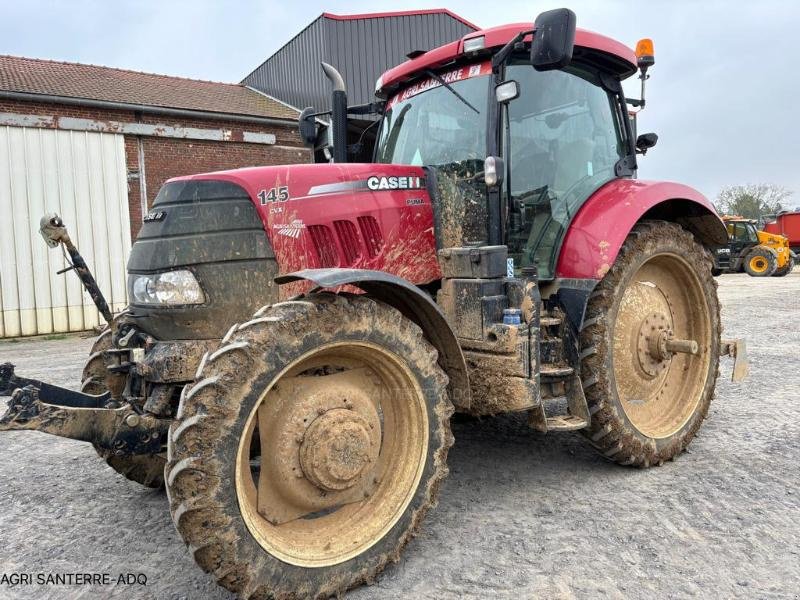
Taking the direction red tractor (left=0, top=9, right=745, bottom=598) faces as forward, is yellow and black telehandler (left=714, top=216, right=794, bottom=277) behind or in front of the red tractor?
behind

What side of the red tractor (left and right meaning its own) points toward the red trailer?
back

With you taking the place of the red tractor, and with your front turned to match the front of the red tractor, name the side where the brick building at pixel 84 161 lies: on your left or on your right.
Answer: on your right

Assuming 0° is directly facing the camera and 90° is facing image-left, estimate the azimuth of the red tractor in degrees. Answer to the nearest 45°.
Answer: approximately 45°
